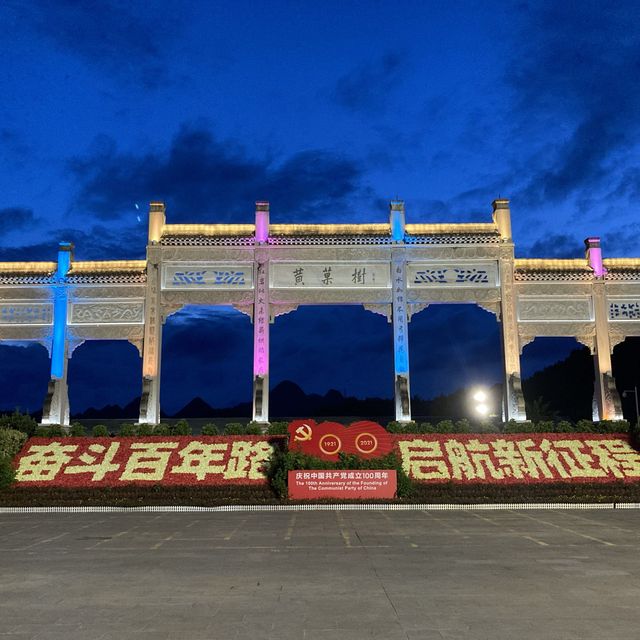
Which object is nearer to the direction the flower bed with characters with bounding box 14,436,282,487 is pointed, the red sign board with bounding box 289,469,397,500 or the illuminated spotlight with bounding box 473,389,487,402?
the red sign board

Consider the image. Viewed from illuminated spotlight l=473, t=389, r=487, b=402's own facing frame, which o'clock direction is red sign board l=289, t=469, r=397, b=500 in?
The red sign board is roughly at 1 o'clock from the illuminated spotlight.

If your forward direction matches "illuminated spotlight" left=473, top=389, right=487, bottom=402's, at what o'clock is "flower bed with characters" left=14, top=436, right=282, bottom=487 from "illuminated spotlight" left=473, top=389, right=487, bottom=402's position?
The flower bed with characters is roughly at 2 o'clock from the illuminated spotlight.

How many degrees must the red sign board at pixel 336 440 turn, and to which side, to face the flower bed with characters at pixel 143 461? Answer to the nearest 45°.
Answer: approximately 90° to its right

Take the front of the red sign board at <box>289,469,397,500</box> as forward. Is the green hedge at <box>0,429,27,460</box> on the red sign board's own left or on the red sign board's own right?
on the red sign board's own right

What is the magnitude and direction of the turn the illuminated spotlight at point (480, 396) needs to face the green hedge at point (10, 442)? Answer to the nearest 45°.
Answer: approximately 45° to its right

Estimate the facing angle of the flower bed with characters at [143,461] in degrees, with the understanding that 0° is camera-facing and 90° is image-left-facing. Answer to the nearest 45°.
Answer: approximately 0°
